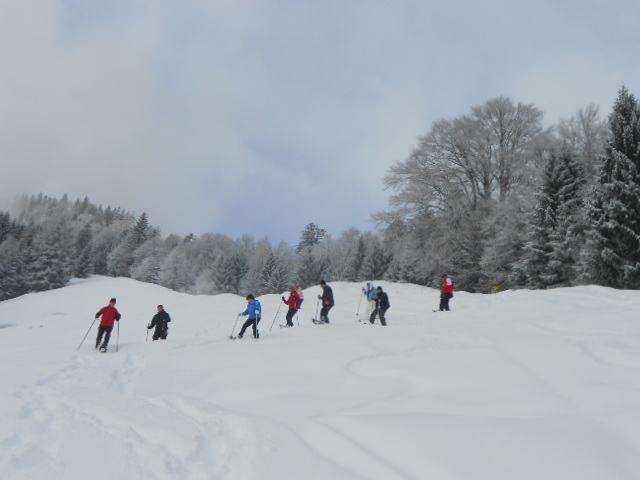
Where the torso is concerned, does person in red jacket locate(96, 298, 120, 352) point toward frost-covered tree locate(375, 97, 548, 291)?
no

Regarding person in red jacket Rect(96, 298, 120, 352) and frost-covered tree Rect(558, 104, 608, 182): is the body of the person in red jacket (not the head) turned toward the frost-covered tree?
no
